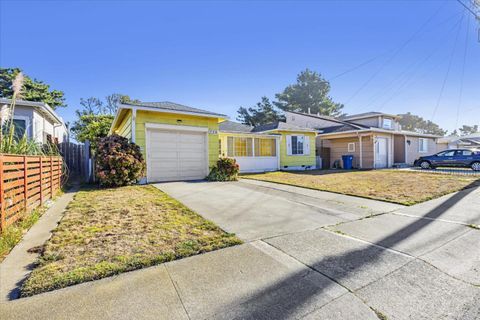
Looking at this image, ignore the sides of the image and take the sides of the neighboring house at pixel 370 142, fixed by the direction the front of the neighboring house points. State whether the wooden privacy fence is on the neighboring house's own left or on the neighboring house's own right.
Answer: on the neighboring house's own right

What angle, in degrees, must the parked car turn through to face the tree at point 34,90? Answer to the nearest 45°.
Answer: approximately 45° to its left

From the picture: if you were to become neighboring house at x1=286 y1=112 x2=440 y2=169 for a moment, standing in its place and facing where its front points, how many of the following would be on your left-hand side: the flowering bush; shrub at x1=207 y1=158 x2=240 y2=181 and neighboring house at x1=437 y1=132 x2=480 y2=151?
1

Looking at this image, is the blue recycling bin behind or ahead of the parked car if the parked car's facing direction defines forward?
ahead

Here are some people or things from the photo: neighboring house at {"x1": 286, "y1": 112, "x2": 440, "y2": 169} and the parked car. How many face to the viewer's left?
1

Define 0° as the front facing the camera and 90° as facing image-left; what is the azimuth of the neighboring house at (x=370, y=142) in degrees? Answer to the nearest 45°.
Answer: approximately 315°

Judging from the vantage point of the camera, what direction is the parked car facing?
facing to the left of the viewer

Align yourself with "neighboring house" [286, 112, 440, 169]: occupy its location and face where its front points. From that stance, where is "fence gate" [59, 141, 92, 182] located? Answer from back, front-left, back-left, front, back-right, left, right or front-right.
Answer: right
